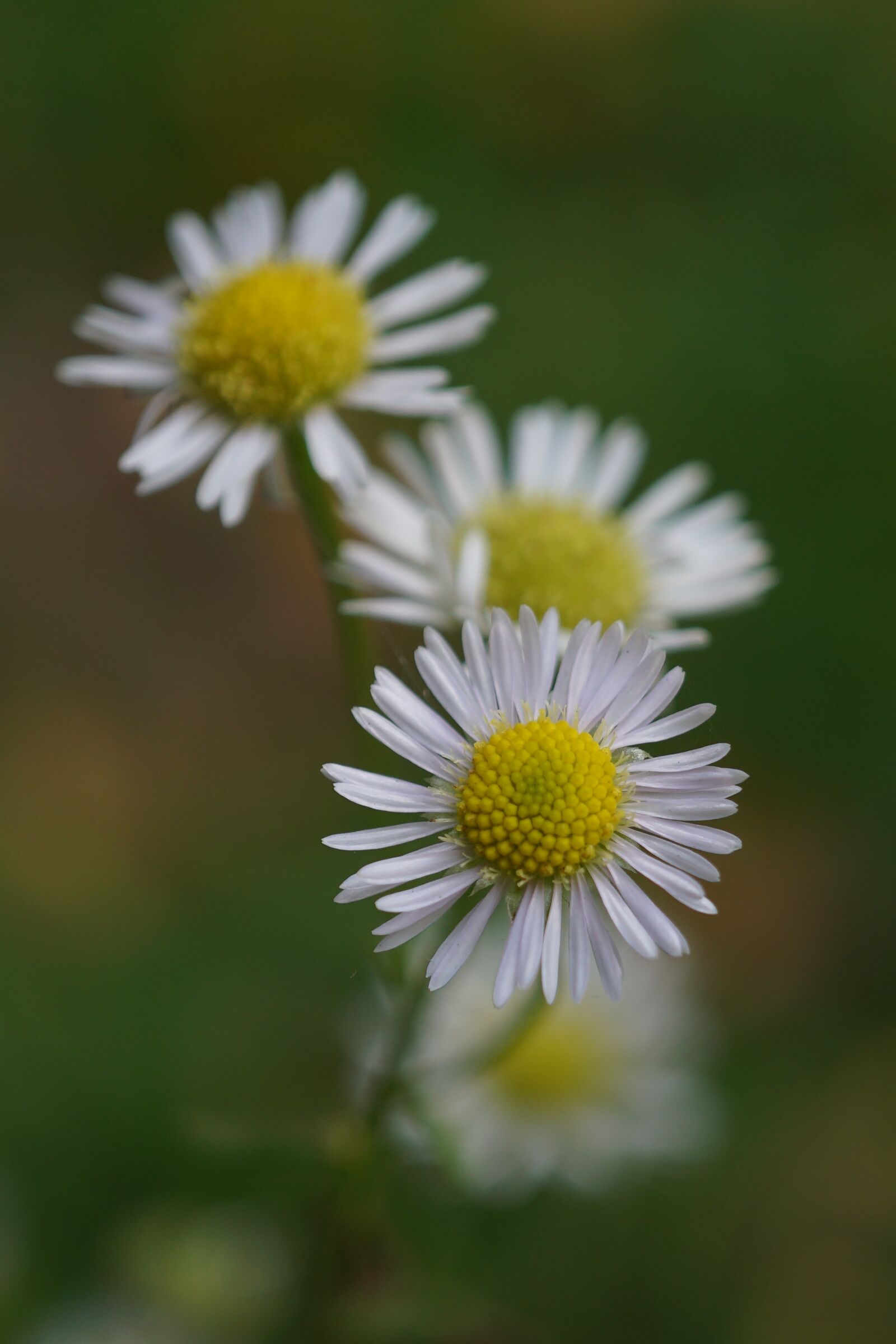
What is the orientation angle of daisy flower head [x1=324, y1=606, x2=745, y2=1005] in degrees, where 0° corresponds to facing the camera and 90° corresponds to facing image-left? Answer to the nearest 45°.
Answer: approximately 0°

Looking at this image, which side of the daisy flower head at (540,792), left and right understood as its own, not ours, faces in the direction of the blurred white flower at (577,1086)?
back
